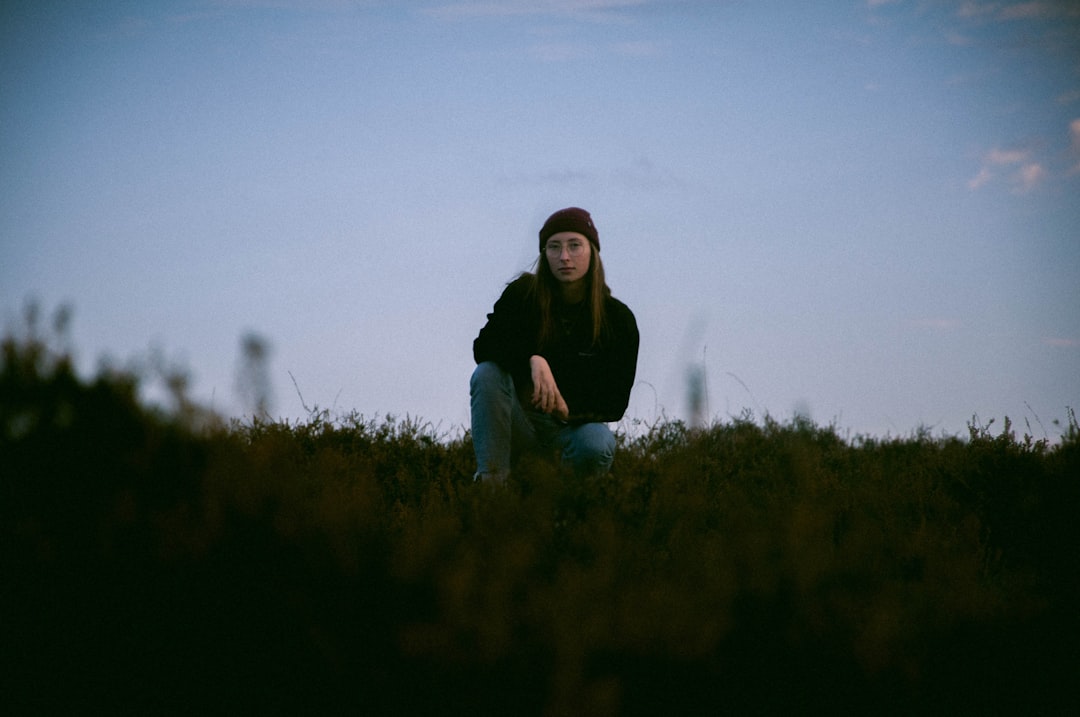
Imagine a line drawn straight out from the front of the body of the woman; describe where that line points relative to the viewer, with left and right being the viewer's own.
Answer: facing the viewer
